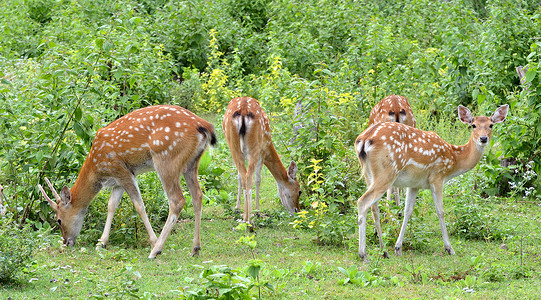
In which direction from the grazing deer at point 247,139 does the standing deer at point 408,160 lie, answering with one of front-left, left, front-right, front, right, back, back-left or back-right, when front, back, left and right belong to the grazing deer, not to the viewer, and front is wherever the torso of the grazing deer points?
back-right

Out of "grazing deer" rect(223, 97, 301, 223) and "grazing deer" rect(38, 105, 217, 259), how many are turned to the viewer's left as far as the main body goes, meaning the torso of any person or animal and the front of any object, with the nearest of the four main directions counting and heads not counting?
1

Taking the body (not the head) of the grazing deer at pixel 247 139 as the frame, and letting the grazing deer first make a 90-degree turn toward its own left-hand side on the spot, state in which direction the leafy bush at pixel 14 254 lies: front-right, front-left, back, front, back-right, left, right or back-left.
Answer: front-left

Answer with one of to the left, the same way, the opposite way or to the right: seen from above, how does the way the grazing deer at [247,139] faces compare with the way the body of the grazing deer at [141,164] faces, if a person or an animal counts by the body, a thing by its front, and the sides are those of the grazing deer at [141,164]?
to the right

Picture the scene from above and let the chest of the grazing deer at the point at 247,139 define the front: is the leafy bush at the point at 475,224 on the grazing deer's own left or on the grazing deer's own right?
on the grazing deer's own right

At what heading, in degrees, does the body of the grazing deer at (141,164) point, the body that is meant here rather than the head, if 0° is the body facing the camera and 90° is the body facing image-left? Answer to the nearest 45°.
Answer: approximately 90°

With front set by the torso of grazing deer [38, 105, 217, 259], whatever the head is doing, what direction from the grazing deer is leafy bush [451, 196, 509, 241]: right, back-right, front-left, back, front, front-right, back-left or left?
back

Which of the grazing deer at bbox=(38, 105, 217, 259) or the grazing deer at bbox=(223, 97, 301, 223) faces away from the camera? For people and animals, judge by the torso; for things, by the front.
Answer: the grazing deer at bbox=(223, 97, 301, 223)

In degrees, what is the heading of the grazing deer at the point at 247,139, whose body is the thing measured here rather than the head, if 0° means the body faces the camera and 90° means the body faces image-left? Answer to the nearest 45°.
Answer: approximately 180°

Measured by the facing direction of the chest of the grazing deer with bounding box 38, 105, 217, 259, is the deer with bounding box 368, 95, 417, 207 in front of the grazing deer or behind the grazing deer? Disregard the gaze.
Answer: behind

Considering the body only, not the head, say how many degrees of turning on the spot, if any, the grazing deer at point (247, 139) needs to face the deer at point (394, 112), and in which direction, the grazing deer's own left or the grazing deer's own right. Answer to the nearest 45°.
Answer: approximately 90° to the grazing deer's own right

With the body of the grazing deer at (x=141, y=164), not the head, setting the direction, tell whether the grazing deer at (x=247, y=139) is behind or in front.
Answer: behind

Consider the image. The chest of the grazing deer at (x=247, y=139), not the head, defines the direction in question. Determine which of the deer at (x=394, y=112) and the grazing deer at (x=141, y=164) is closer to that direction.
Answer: the deer
